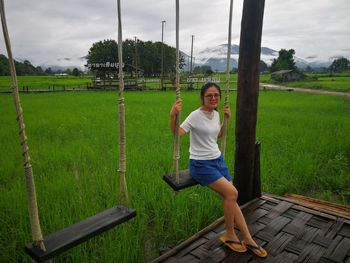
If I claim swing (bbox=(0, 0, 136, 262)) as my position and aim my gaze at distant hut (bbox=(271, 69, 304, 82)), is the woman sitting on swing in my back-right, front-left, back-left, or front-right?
front-right

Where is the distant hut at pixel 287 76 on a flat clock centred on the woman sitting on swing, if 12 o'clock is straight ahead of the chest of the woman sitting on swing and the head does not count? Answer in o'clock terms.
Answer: The distant hut is roughly at 8 o'clock from the woman sitting on swing.

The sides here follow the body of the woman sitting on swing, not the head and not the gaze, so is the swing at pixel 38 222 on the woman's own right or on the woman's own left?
on the woman's own right

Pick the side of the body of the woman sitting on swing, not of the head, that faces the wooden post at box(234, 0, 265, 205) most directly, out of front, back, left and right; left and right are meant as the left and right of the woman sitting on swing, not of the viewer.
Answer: left

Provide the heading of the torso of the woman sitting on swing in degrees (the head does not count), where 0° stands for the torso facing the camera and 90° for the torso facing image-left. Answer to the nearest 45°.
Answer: approximately 315°

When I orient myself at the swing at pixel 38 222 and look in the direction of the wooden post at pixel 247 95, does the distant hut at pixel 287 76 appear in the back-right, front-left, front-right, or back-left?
front-left

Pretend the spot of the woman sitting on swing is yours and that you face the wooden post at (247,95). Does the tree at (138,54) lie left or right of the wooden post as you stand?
left

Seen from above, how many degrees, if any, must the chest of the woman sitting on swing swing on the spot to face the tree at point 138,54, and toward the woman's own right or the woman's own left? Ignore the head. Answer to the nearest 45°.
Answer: approximately 135° to the woman's own left
